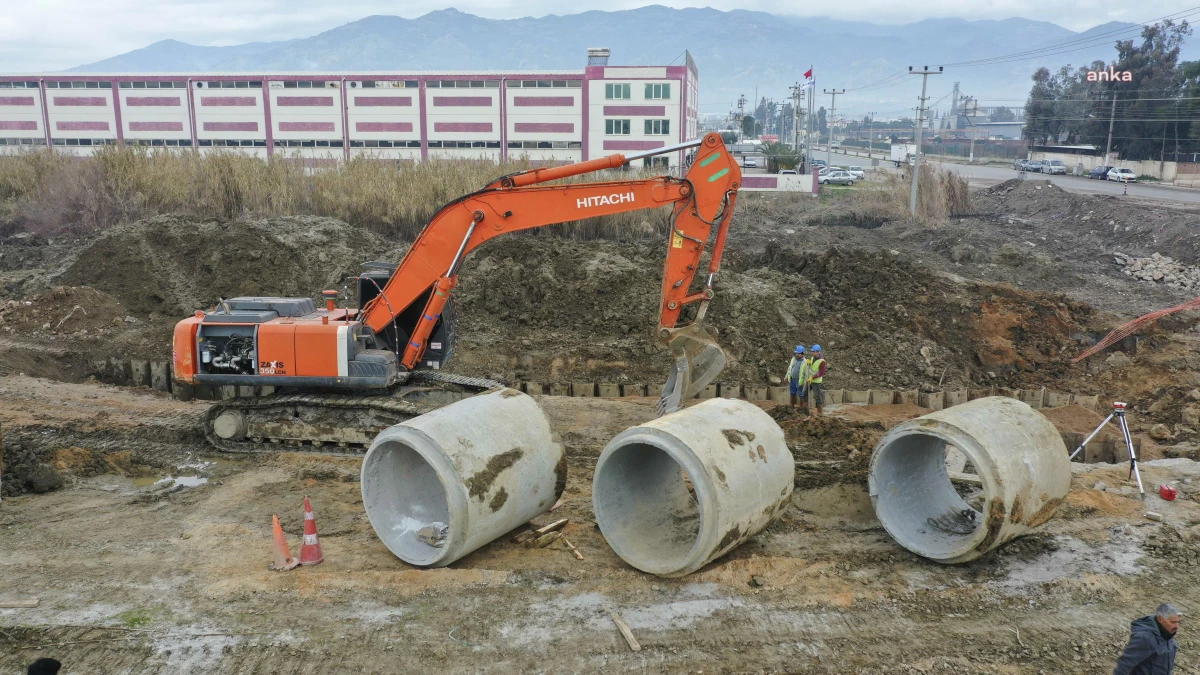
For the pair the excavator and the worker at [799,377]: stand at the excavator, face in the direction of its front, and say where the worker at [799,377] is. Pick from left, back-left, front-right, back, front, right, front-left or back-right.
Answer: front

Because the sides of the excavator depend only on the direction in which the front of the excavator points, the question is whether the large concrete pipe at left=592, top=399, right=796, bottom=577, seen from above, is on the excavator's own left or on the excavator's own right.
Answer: on the excavator's own right

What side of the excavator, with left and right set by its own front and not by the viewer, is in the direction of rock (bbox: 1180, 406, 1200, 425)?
front

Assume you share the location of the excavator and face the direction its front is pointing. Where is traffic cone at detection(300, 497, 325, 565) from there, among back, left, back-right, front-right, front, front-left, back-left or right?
right

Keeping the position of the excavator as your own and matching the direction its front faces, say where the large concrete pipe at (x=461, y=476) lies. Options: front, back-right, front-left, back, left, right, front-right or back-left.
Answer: right

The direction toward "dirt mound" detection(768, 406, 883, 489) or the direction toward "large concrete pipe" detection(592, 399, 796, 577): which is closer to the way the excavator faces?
the dirt mound

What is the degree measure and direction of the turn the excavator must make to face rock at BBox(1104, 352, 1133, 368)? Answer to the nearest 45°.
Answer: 0° — it already faces it

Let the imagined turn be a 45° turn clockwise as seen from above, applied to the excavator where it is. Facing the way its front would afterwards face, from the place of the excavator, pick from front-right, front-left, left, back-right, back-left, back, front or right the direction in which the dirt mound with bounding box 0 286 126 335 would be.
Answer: back

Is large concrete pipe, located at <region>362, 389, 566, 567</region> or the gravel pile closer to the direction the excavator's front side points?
the gravel pile

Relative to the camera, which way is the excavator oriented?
to the viewer's right

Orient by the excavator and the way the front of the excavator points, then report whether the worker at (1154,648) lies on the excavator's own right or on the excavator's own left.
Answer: on the excavator's own right

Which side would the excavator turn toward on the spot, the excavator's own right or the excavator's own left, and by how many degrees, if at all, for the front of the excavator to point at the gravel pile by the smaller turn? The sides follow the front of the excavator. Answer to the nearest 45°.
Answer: approximately 45° to the excavator's own left
